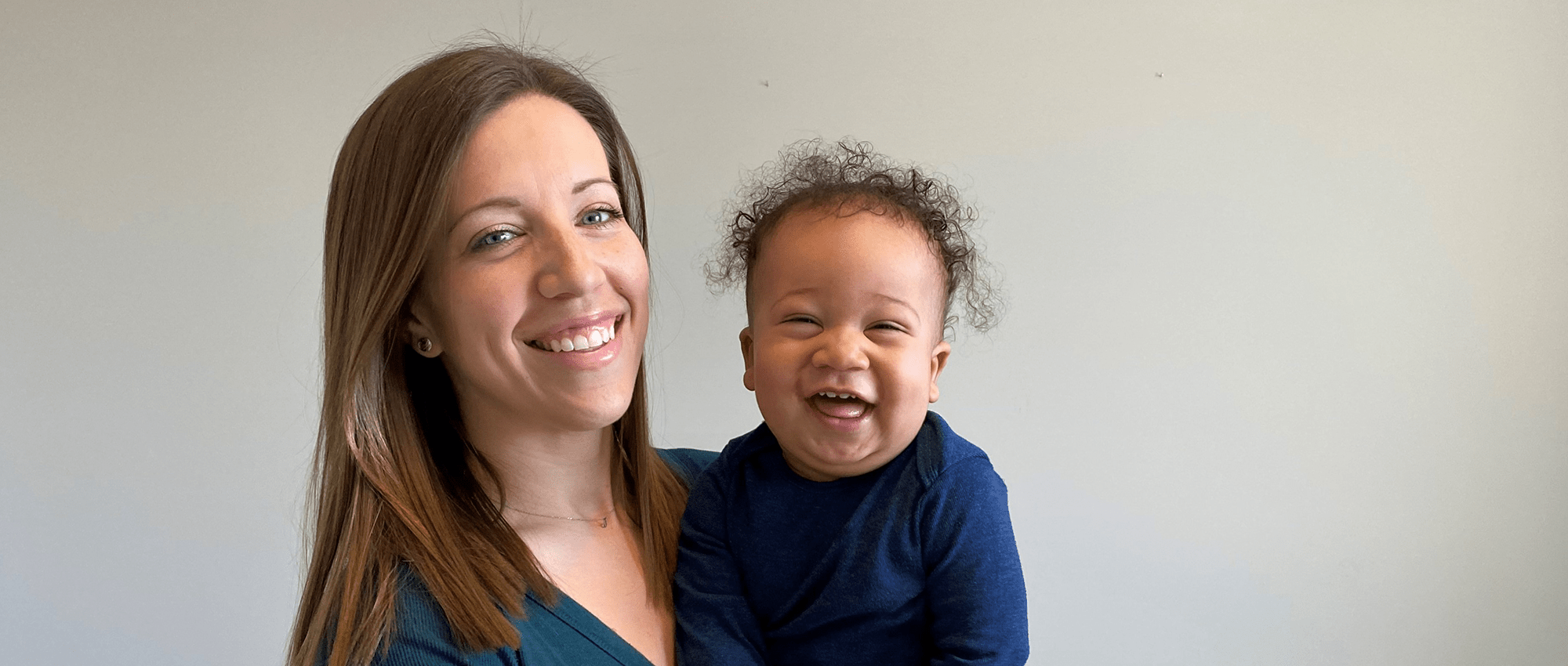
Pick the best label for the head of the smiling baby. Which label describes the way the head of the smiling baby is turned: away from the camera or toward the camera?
toward the camera

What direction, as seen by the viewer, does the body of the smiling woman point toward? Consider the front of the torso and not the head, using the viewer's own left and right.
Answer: facing the viewer and to the right of the viewer

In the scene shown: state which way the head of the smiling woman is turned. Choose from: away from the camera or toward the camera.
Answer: toward the camera

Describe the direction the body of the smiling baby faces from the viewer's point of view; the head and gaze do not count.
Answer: toward the camera
